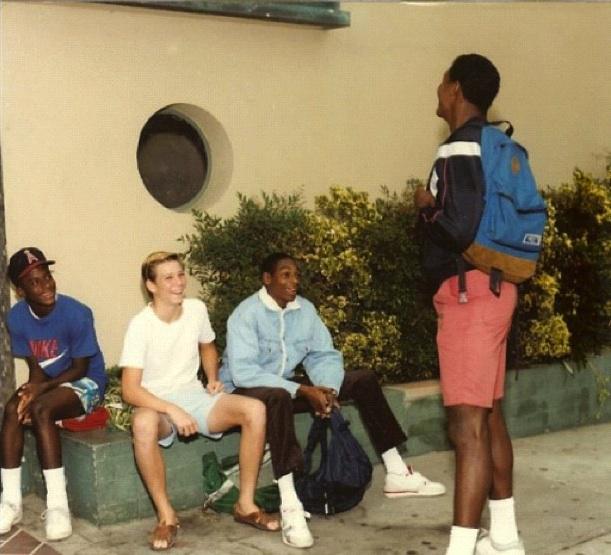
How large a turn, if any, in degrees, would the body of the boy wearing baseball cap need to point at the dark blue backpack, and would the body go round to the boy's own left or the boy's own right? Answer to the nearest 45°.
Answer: approximately 135° to the boy's own left

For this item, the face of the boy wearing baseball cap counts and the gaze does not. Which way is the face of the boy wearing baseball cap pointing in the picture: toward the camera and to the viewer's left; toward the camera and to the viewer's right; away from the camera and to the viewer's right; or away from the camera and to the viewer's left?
toward the camera and to the viewer's right

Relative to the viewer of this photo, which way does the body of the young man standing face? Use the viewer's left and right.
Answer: facing away from the viewer and to the left of the viewer

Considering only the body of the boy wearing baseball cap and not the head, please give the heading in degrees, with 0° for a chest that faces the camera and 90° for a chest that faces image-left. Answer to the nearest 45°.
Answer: approximately 45°

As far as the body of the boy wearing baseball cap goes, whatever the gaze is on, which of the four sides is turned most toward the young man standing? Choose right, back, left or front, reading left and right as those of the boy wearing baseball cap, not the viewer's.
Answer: left

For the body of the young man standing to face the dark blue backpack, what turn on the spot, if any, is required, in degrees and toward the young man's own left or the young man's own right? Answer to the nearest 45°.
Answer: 0° — they already face it
